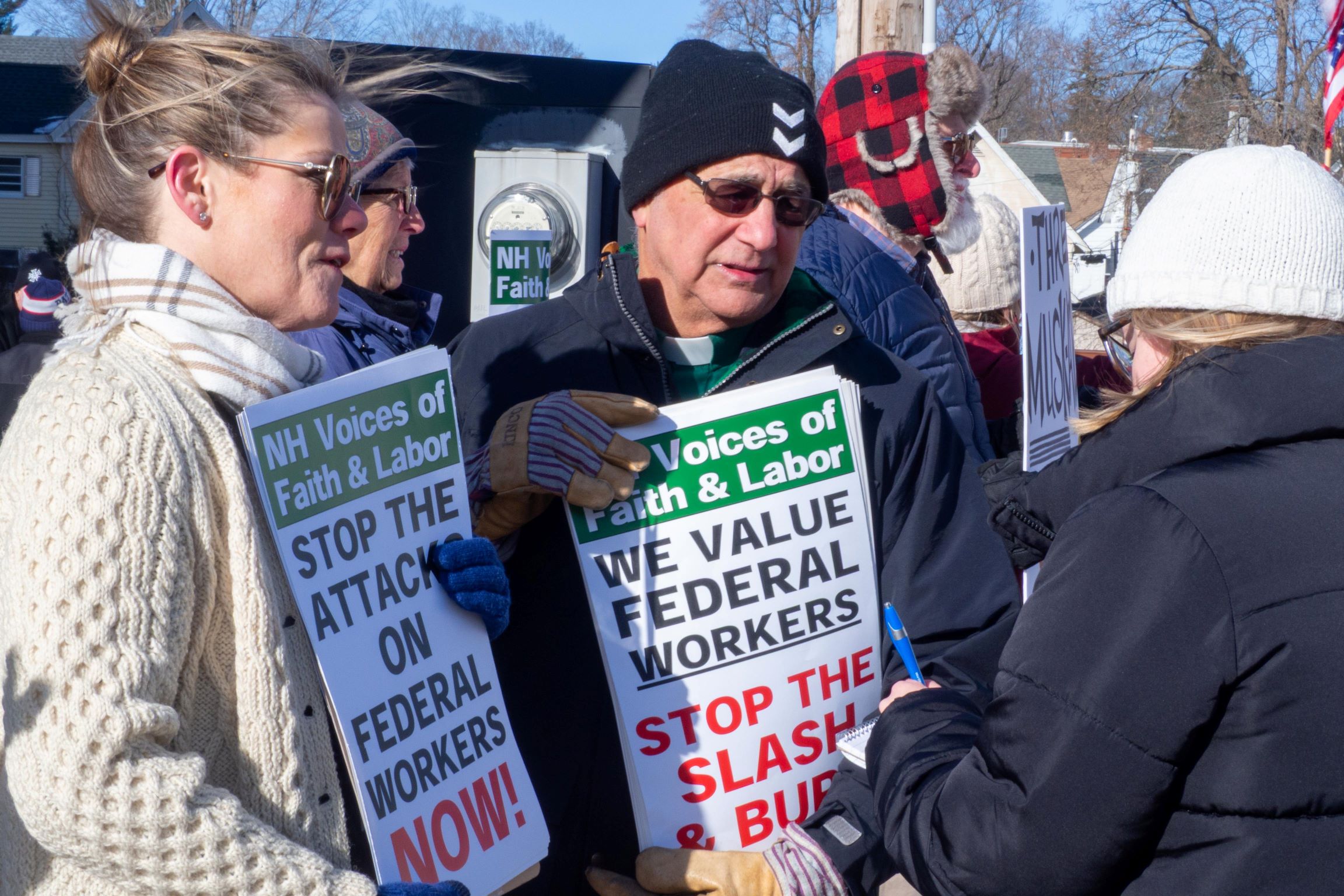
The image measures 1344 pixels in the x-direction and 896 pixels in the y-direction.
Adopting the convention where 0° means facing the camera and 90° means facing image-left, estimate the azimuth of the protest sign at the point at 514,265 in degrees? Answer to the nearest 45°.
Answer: approximately 0°

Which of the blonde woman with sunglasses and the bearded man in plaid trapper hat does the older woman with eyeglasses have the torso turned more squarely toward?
the bearded man in plaid trapper hat

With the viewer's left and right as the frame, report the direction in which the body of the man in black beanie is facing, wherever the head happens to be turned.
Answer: facing the viewer

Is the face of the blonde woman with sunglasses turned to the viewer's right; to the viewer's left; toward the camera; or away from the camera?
to the viewer's right

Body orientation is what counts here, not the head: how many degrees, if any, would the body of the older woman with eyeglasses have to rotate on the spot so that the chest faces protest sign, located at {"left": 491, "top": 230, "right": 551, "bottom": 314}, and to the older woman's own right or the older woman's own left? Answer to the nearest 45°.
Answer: approximately 90° to the older woman's own left

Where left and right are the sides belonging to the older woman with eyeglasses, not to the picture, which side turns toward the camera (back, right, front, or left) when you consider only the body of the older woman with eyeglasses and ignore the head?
right

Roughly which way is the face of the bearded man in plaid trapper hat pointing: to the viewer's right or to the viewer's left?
to the viewer's right

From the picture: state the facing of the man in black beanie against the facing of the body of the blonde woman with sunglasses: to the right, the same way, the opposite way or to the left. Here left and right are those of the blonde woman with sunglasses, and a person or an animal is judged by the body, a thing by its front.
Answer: to the right

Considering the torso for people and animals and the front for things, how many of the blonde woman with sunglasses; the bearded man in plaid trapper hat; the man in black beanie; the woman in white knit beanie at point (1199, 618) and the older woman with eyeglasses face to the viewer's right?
3

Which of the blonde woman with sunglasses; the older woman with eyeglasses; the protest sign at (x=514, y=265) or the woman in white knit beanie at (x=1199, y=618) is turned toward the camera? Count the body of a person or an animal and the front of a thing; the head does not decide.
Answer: the protest sign

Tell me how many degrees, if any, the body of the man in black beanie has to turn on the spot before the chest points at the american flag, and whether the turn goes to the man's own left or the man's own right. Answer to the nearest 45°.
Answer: approximately 135° to the man's own left

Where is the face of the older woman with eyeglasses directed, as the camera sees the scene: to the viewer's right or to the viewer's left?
to the viewer's right

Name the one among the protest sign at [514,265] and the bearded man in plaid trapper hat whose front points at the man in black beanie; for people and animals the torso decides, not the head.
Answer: the protest sign

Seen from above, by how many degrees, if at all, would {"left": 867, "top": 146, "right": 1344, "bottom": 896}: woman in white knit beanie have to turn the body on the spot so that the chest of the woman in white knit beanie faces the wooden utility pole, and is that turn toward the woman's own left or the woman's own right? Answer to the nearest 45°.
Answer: approximately 45° to the woman's own right

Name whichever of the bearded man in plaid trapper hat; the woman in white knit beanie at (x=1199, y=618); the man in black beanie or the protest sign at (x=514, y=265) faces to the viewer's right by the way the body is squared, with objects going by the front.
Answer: the bearded man in plaid trapper hat

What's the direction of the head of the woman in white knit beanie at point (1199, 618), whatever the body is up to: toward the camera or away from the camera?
away from the camera

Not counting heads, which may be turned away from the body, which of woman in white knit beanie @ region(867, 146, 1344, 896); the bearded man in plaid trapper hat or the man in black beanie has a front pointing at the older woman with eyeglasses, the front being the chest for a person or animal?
the woman in white knit beanie

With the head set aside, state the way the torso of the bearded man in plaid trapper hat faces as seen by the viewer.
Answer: to the viewer's right

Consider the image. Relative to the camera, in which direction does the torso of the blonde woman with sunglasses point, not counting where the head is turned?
to the viewer's right

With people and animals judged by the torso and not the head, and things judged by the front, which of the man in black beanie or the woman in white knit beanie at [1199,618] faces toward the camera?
the man in black beanie
